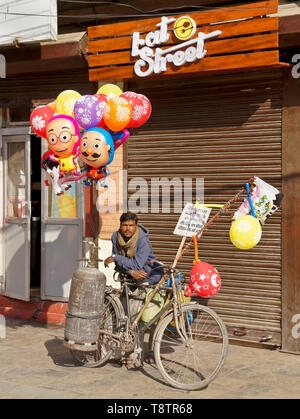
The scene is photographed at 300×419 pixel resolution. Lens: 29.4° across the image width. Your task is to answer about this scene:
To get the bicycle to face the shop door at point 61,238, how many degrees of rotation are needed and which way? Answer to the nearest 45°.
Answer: approximately 180°

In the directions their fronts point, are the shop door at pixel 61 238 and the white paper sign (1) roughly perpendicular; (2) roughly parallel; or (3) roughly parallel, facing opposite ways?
roughly parallel

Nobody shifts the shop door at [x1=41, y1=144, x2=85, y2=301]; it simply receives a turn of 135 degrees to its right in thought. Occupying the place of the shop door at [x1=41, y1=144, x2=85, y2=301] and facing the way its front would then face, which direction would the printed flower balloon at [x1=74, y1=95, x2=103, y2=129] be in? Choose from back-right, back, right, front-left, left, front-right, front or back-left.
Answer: back-left

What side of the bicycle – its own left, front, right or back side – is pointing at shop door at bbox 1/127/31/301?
back

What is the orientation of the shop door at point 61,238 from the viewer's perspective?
toward the camera

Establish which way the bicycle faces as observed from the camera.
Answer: facing the viewer and to the right of the viewer

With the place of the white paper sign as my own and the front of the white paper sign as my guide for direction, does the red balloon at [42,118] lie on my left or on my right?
on my right

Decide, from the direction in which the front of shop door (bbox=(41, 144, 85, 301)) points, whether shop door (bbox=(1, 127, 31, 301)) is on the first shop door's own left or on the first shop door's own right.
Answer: on the first shop door's own right

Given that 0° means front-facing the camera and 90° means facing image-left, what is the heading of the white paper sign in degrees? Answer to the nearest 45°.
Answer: approximately 0°

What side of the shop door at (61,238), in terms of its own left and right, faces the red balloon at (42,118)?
front

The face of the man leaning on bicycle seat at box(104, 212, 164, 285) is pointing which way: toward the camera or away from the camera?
toward the camera

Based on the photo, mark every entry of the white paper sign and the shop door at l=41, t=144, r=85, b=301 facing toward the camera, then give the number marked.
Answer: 2

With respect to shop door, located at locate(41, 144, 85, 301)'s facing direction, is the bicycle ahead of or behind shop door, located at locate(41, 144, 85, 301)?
ahead

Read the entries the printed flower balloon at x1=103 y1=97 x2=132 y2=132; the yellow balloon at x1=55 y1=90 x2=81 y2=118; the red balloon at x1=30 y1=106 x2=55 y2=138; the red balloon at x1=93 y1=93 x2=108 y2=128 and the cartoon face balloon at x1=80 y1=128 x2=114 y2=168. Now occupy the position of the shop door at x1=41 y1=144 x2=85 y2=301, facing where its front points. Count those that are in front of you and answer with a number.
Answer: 5

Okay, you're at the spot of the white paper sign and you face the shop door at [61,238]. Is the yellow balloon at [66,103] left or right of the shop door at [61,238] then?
left

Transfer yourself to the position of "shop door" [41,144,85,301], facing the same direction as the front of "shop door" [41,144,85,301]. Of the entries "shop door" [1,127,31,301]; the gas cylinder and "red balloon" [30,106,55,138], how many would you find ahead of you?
2
